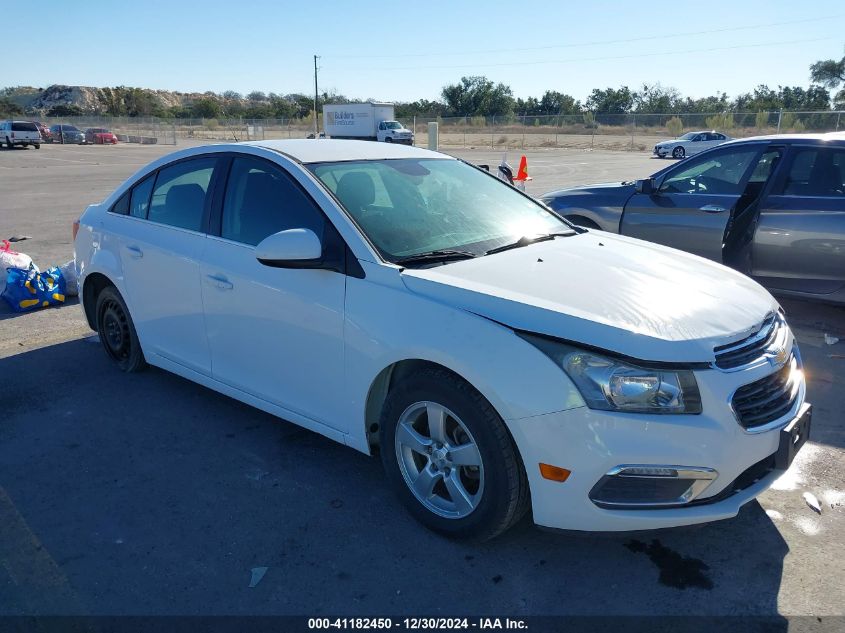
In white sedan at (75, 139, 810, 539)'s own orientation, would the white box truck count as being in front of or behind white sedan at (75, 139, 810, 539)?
behind

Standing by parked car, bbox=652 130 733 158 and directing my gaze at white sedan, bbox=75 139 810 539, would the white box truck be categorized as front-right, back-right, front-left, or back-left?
back-right

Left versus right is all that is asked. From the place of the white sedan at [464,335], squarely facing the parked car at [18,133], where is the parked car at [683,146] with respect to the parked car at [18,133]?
right

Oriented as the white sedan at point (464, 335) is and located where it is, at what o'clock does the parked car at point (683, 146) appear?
The parked car is roughly at 8 o'clock from the white sedan.

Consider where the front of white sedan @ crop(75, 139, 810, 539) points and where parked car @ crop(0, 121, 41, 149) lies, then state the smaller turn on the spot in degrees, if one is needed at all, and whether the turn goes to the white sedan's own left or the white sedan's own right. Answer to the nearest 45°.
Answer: approximately 180°

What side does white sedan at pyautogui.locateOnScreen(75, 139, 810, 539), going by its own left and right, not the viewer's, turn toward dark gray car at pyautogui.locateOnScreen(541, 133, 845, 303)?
left

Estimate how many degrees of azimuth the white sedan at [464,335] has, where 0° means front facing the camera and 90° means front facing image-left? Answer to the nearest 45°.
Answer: approximately 315°

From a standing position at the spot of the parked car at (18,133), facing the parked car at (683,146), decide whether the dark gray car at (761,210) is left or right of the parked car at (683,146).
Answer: right
